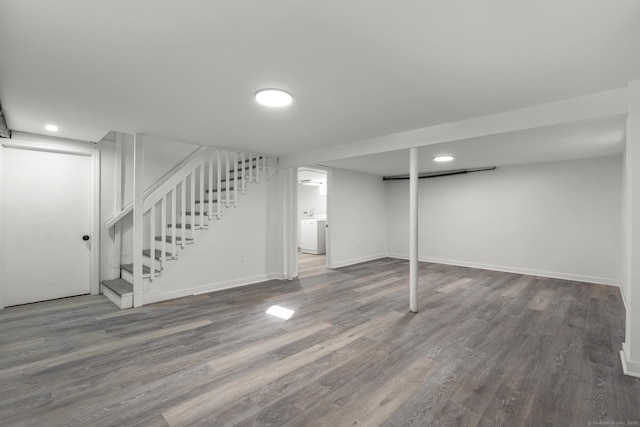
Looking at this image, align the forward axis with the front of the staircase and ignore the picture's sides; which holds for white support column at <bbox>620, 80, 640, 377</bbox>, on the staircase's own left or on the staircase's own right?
on the staircase's own left

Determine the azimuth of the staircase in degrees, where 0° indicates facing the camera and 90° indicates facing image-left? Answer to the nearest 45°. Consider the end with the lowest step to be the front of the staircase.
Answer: approximately 45°

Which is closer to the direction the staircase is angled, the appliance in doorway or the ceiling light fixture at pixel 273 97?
the ceiling light fixture

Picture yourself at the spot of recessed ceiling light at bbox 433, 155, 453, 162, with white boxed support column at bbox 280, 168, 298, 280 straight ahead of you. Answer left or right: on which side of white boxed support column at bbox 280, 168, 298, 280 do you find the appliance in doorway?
right

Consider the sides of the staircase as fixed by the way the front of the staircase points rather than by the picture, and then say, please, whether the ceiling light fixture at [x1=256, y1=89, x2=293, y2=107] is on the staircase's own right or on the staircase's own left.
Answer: on the staircase's own left

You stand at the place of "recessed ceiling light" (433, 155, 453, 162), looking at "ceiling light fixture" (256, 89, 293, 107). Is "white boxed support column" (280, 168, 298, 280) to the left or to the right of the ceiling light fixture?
right

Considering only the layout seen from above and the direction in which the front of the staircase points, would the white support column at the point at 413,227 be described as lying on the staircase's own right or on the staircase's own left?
on the staircase's own left

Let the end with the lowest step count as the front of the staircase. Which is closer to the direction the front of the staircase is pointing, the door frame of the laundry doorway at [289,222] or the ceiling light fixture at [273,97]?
the ceiling light fixture

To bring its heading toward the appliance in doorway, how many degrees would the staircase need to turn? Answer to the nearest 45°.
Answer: approximately 180°

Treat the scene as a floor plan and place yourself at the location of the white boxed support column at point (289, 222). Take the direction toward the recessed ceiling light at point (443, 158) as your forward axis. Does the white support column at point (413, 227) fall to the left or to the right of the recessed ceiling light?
right

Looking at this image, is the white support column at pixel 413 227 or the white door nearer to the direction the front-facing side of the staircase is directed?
the white door
